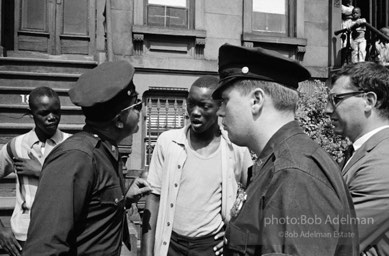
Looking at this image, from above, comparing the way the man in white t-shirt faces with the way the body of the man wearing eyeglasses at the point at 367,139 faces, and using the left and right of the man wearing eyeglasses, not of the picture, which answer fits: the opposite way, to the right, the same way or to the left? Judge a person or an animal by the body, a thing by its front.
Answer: to the left

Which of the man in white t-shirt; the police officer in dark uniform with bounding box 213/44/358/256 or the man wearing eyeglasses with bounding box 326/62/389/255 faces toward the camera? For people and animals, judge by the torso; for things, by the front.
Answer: the man in white t-shirt

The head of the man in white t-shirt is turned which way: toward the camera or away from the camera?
toward the camera

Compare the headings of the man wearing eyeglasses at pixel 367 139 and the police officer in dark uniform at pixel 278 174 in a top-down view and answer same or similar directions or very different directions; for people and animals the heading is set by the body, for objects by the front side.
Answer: same or similar directions

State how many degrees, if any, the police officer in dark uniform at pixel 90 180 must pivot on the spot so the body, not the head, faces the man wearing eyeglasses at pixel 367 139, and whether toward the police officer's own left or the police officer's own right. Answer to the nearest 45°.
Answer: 0° — they already face them

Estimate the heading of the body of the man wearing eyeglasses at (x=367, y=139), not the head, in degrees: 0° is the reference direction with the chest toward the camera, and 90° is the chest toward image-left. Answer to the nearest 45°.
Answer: approximately 90°

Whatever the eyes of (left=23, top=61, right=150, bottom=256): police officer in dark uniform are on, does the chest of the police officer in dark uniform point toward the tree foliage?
no

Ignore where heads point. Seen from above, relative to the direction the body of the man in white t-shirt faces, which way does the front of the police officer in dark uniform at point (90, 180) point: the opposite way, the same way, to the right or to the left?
to the left

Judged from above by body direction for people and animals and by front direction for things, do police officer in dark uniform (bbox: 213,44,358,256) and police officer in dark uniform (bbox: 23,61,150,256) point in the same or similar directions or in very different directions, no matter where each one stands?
very different directions

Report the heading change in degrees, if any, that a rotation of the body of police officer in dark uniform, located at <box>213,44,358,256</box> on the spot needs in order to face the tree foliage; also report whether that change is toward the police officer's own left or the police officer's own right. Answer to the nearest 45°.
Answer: approximately 90° to the police officer's own right

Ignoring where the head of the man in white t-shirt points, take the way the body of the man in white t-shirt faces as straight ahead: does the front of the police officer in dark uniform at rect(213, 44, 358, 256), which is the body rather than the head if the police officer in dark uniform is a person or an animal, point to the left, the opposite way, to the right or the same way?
to the right

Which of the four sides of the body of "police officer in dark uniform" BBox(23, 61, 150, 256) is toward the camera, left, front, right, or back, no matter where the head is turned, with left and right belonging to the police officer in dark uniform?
right

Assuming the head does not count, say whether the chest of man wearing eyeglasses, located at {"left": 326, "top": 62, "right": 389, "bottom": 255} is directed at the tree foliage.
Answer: no

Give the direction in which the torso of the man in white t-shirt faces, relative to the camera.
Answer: toward the camera

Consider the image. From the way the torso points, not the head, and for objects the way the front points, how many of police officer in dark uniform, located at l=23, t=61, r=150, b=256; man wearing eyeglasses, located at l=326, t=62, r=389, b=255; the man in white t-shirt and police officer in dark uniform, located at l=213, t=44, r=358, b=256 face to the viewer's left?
2
